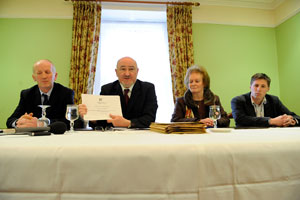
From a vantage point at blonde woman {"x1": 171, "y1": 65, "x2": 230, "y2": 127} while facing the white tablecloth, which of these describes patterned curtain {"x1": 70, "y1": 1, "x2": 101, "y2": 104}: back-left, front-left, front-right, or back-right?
back-right

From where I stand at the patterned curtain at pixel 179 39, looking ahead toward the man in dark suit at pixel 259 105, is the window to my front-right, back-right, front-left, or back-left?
back-right

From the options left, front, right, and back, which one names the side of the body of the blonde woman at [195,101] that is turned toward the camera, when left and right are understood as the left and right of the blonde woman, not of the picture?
front

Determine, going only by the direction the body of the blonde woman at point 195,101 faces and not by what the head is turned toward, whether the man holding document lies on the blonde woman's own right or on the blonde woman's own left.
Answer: on the blonde woman's own right

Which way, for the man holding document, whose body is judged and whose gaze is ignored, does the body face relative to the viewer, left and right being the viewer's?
facing the viewer

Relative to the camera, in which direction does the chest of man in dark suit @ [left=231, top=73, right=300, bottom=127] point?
toward the camera

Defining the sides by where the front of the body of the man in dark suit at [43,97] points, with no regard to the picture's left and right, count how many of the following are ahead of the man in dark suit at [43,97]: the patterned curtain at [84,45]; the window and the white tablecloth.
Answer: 1

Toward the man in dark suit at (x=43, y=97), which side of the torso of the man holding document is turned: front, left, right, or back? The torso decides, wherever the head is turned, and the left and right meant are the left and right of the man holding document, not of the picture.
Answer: right

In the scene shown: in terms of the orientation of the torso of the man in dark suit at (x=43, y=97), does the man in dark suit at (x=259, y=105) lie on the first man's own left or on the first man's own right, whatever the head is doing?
on the first man's own left

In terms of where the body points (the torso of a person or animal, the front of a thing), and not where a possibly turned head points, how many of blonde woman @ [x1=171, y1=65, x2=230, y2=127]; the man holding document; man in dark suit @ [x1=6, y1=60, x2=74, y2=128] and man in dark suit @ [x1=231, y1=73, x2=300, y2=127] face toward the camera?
4

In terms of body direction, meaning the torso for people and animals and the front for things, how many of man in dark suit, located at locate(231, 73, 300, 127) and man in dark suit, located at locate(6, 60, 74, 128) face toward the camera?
2
